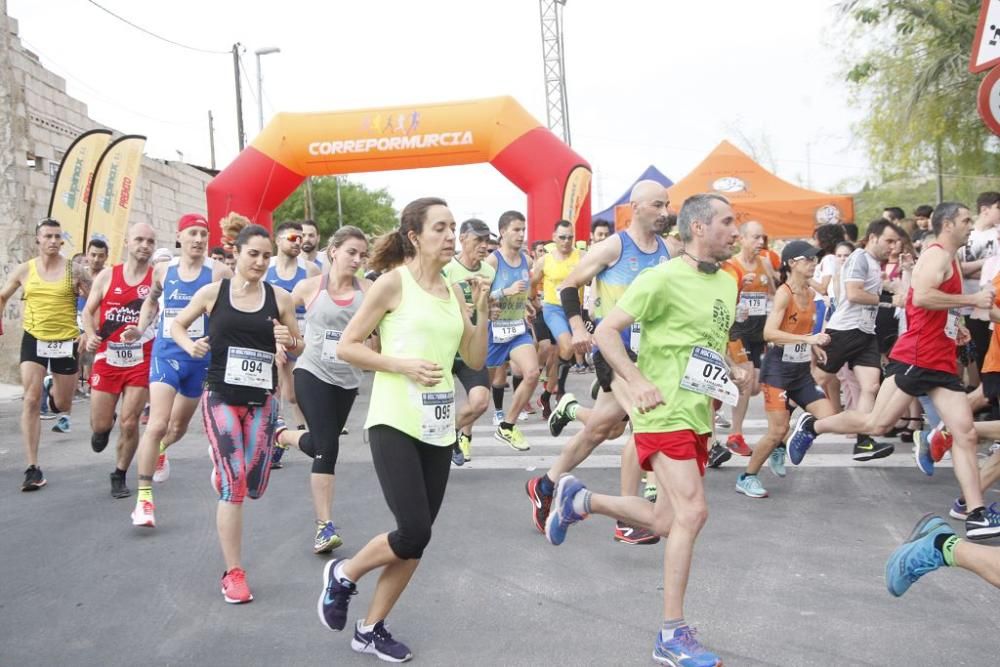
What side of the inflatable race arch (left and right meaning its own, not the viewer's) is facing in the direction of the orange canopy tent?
left

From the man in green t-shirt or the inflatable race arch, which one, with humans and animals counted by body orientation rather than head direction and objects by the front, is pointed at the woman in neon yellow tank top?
the inflatable race arch

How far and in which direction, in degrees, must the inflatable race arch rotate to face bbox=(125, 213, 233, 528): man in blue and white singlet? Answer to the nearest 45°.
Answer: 0° — it already faces them

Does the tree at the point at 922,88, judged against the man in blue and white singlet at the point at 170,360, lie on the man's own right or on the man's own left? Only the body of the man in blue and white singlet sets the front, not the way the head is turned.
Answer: on the man's own left

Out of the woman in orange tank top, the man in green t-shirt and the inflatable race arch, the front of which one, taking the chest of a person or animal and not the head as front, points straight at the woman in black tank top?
the inflatable race arch

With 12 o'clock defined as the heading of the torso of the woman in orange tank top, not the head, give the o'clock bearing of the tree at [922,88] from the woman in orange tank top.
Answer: The tree is roughly at 8 o'clock from the woman in orange tank top.

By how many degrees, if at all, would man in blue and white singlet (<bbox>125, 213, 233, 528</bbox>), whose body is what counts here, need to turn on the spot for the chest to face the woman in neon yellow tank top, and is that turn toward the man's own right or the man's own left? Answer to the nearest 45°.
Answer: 0° — they already face them

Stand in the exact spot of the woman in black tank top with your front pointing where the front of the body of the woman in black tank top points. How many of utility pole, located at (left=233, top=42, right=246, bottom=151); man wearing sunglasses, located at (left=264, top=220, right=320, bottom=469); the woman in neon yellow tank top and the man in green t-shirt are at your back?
2

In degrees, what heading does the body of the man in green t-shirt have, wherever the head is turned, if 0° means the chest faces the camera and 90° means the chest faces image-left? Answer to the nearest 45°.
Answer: approximately 315°

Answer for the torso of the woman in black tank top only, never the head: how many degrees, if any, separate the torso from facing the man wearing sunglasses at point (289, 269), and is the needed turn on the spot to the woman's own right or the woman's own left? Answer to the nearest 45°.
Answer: approximately 180°

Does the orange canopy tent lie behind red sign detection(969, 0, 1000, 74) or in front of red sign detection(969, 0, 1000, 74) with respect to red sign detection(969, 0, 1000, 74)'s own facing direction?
behind
